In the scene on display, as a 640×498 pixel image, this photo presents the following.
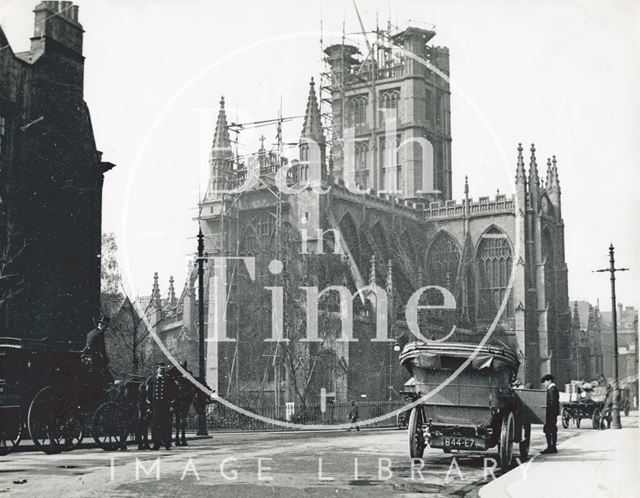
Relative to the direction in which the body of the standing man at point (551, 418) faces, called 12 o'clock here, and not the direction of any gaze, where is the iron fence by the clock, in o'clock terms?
The iron fence is roughly at 2 o'clock from the standing man.

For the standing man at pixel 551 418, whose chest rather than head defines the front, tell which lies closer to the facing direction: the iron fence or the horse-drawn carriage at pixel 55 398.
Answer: the horse-drawn carriage

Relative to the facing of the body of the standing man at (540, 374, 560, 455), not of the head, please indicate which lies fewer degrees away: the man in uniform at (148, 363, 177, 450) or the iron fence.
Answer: the man in uniform

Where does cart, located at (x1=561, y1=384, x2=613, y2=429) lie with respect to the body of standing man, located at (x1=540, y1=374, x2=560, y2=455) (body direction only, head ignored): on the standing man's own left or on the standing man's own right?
on the standing man's own right

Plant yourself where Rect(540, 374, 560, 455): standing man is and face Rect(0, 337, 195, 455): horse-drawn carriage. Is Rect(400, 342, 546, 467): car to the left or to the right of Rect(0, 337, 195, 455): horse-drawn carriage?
left

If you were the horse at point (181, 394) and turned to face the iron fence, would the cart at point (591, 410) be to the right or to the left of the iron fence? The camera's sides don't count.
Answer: right

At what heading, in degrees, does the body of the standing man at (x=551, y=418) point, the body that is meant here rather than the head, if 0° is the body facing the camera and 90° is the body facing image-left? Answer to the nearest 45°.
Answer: approximately 90°

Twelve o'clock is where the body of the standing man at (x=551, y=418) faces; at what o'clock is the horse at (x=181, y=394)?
The horse is roughly at 12 o'clock from the standing man.

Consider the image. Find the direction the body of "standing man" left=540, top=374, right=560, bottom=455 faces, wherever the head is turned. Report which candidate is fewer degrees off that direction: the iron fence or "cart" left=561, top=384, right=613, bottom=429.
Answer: the iron fence

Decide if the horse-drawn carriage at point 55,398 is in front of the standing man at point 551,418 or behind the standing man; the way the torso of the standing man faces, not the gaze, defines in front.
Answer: in front
